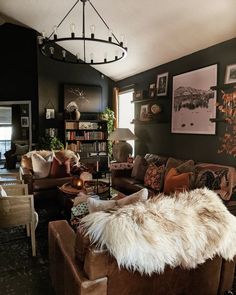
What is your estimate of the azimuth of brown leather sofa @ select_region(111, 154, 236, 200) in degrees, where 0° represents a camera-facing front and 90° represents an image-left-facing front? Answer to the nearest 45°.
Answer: approximately 45°

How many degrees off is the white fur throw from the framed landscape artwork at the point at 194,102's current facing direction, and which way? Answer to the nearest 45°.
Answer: approximately 45° to its left

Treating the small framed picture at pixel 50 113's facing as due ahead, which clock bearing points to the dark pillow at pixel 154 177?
The dark pillow is roughly at 11 o'clock from the small framed picture.

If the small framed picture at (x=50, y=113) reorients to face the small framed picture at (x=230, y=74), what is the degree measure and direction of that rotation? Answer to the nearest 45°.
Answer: approximately 45° to its left

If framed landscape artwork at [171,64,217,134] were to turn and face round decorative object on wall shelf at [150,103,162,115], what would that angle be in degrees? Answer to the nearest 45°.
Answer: approximately 90° to its right

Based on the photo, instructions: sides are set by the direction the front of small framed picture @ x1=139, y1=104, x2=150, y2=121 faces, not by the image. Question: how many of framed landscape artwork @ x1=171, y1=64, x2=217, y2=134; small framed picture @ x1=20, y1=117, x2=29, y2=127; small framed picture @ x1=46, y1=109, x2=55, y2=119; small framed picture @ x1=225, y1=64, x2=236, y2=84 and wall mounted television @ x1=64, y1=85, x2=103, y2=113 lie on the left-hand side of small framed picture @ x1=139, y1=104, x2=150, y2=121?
2

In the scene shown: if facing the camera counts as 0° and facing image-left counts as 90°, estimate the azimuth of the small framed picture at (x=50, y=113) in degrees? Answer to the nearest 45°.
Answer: approximately 0°

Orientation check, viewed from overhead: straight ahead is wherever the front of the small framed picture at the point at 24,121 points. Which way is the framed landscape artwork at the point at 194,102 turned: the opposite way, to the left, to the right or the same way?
to the right
